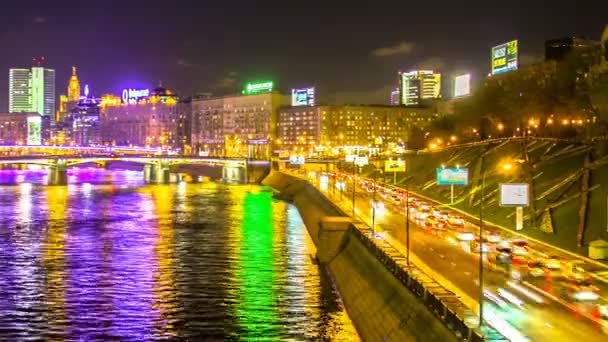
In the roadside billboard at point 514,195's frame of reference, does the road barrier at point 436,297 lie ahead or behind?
ahead

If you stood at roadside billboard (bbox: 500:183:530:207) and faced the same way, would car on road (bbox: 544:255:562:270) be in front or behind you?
in front

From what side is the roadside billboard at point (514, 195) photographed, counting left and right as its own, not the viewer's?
front

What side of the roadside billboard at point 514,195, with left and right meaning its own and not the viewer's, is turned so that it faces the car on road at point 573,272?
front

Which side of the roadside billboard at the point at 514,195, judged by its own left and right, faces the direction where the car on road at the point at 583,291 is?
front
